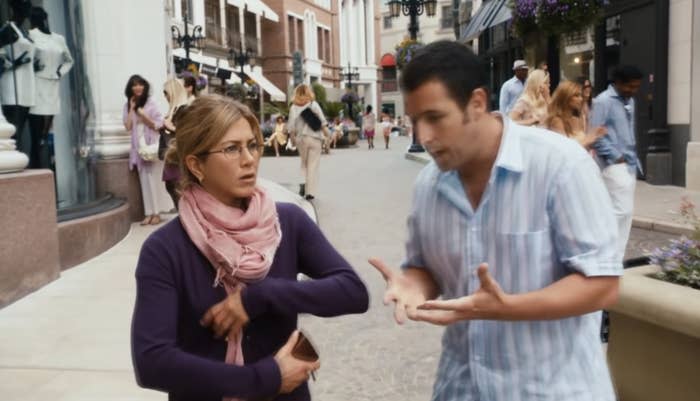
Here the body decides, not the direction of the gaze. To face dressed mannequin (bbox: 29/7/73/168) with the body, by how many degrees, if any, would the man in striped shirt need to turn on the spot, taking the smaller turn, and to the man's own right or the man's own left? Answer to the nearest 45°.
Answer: approximately 90° to the man's own right

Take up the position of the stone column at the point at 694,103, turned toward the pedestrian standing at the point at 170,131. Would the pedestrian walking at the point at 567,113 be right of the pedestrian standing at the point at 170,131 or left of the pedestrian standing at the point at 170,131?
left

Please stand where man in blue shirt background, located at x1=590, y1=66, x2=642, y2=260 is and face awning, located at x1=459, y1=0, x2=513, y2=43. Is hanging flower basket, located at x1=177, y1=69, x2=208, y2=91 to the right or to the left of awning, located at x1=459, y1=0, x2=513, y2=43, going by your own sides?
left

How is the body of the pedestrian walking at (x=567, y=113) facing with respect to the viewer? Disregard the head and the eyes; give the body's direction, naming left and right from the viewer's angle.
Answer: facing the viewer and to the right of the viewer

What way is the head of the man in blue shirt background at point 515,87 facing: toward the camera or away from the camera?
toward the camera

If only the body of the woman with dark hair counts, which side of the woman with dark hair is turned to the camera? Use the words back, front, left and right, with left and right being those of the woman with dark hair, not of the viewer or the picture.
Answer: front

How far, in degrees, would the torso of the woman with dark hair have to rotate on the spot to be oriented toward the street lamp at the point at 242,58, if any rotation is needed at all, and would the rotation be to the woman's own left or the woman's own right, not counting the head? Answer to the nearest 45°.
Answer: approximately 180°

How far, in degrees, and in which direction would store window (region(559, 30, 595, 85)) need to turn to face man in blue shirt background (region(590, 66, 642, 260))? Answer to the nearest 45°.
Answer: approximately 45° to its left

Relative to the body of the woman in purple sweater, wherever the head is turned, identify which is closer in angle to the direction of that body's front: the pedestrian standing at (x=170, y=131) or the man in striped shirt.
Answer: the man in striped shirt

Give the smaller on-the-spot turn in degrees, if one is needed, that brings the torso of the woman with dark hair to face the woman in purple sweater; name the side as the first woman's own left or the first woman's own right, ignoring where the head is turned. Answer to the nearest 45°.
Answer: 0° — they already face them

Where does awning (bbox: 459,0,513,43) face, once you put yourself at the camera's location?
facing the viewer and to the left of the viewer

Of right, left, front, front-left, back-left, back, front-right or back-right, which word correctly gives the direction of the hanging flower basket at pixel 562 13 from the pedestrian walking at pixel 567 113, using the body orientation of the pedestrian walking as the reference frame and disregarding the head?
back-left
